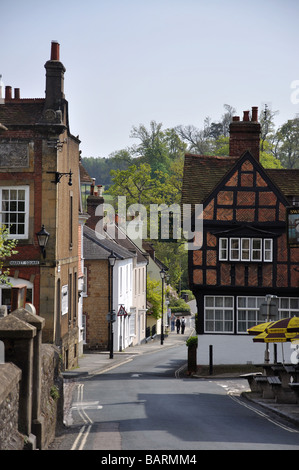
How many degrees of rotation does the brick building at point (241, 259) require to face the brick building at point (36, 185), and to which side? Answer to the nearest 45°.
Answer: approximately 45° to its right

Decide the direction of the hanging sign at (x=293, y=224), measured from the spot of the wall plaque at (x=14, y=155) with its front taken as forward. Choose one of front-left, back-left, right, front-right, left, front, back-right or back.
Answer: front-left

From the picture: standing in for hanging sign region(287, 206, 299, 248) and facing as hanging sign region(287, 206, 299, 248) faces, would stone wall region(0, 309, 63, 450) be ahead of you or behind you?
ahead

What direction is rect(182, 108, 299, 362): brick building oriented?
toward the camera

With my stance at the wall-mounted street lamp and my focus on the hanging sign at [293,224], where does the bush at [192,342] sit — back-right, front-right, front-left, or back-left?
front-left

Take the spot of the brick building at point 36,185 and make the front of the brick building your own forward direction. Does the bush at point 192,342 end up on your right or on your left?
on your left

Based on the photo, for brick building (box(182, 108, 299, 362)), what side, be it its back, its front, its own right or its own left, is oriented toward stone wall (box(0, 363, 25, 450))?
front

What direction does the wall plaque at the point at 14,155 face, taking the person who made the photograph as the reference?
facing the viewer

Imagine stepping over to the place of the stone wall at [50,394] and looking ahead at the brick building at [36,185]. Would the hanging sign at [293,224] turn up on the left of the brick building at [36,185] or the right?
right

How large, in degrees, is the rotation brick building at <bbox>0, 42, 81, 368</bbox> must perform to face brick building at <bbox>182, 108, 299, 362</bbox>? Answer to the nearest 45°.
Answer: approximately 135° to its left
